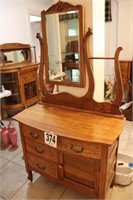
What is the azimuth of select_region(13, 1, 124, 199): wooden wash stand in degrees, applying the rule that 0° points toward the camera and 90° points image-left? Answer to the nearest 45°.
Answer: approximately 45°

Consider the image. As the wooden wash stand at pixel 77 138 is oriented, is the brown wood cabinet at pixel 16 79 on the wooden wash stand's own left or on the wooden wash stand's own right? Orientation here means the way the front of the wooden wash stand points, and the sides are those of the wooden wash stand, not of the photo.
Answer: on the wooden wash stand's own right

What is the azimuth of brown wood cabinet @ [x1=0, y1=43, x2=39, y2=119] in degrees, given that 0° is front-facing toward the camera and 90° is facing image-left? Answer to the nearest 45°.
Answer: approximately 315°
